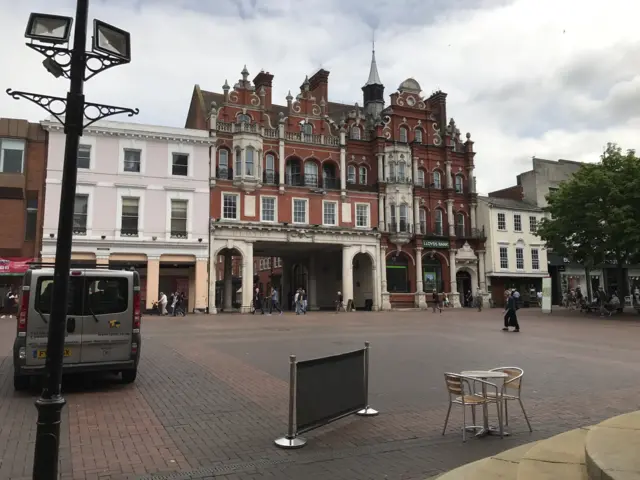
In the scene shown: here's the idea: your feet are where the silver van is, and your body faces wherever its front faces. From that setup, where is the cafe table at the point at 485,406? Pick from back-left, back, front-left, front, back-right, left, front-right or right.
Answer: back-right

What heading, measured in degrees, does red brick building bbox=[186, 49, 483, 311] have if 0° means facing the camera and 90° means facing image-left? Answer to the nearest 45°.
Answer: approximately 0°

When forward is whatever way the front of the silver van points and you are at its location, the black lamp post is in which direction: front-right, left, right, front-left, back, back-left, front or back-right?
back

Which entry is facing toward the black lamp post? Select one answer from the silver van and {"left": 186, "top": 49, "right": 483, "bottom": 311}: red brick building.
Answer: the red brick building

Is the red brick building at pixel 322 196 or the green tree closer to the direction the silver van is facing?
the red brick building

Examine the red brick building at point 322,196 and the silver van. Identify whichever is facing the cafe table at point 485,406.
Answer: the red brick building

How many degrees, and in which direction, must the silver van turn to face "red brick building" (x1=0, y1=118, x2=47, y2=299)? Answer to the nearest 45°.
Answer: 0° — it already faces it

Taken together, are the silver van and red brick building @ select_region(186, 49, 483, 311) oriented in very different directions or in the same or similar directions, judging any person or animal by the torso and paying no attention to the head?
very different directions

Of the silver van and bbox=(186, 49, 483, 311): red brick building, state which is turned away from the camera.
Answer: the silver van

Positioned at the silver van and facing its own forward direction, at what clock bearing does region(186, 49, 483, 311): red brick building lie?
The red brick building is roughly at 1 o'clock from the silver van.

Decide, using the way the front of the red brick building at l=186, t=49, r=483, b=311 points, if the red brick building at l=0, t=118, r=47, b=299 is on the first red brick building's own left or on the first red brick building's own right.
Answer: on the first red brick building's own right

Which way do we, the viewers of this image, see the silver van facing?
facing away from the viewer

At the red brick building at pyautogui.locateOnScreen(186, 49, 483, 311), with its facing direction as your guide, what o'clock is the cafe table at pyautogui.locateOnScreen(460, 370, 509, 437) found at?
The cafe table is roughly at 12 o'clock from the red brick building.
